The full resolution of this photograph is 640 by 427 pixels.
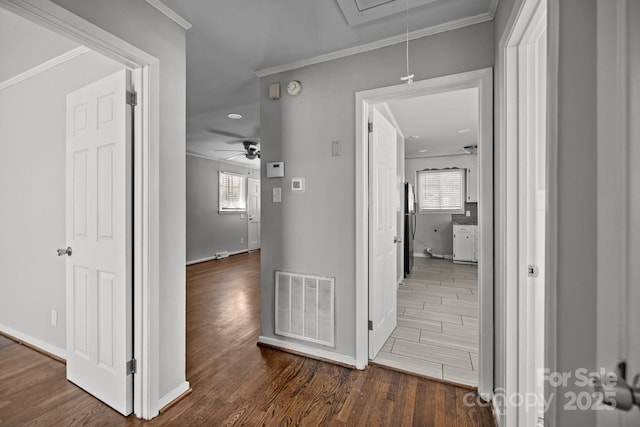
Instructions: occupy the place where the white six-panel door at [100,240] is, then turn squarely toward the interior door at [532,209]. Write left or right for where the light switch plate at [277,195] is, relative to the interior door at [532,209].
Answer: left

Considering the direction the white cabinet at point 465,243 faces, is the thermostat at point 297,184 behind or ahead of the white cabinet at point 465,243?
ahead

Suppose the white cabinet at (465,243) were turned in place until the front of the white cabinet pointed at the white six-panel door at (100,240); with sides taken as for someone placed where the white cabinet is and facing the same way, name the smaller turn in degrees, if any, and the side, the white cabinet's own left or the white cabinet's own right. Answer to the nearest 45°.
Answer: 0° — it already faces it

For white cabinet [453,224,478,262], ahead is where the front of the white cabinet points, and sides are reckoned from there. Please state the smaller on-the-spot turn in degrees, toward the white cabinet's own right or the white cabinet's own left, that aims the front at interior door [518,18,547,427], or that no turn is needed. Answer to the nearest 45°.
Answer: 0° — it already faces it

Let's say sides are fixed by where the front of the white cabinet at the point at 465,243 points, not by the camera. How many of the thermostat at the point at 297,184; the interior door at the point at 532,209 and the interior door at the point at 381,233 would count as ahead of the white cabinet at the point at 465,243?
3

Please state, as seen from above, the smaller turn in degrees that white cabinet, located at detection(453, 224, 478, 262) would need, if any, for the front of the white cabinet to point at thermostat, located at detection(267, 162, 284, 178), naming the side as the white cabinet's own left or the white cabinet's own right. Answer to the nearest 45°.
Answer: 0° — it already faces it

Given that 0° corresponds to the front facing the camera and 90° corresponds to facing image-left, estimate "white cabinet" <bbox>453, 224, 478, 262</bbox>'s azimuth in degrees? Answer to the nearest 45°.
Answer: approximately 0°

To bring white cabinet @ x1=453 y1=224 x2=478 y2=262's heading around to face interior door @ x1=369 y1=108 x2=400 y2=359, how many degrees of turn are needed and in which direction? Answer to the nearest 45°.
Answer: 0° — it already faces it

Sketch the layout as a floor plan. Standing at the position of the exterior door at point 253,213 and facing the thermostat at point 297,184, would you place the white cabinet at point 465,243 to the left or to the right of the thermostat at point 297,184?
left
